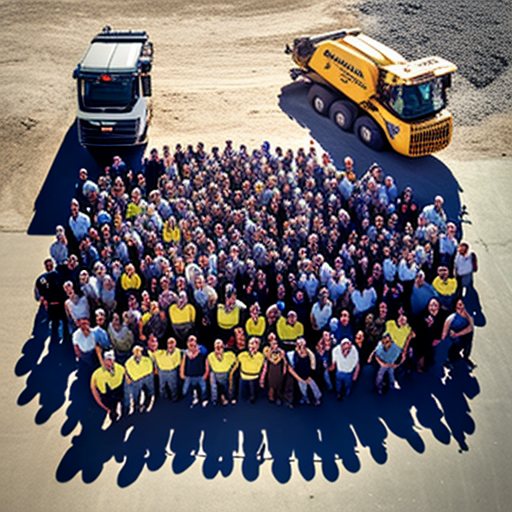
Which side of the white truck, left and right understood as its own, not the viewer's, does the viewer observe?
front

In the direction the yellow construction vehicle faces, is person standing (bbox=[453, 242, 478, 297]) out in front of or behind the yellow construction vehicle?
in front

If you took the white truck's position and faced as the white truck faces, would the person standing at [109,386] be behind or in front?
in front

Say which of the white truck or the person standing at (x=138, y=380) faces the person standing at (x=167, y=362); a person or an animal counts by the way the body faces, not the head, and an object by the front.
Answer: the white truck

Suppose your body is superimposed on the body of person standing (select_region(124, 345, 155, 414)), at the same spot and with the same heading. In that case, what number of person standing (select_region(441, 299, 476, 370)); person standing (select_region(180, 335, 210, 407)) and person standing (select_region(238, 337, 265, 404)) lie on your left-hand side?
3

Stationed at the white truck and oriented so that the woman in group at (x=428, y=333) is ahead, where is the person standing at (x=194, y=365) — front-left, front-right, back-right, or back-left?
front-right

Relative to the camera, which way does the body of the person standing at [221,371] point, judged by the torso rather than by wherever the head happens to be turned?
toward the camera

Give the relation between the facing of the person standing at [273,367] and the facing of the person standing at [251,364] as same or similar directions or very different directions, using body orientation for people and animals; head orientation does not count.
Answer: same or similar directions

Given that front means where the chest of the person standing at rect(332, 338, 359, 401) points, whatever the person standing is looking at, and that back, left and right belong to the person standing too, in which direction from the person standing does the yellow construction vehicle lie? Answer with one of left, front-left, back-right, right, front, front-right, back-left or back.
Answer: back

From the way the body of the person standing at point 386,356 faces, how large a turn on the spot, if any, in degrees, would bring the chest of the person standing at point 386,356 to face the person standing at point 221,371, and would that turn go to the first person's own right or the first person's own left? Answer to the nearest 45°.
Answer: approximately 45° to the first person's own right

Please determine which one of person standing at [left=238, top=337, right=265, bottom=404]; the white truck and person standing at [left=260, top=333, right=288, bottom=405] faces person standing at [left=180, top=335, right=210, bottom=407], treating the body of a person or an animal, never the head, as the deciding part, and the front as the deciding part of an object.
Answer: the white truck

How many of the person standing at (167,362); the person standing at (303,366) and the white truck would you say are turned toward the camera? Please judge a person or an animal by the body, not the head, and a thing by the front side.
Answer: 3

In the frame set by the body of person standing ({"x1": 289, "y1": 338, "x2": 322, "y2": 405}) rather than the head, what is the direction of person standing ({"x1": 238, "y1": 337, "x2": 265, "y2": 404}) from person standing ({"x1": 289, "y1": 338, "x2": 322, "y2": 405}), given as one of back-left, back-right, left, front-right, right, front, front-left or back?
right

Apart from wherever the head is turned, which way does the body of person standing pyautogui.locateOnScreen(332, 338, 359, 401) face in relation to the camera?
toward the camera
